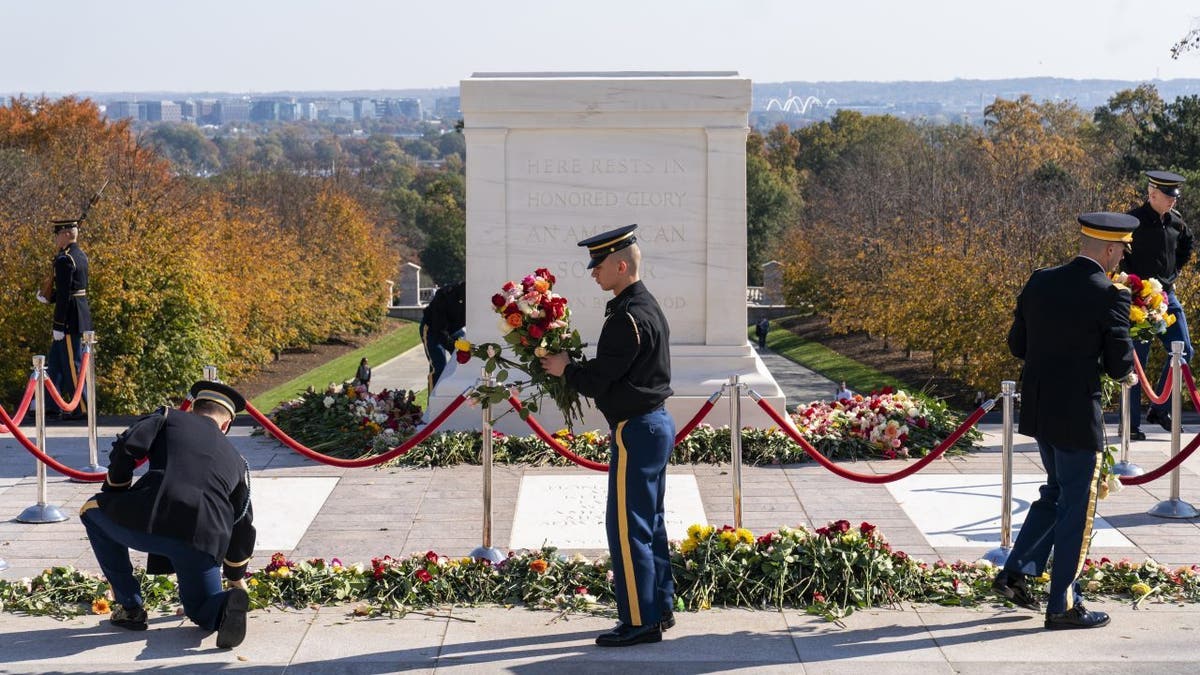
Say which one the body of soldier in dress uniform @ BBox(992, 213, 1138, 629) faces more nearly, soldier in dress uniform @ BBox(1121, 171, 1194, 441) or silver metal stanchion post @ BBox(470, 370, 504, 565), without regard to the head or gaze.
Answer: the soldier in dress uniform

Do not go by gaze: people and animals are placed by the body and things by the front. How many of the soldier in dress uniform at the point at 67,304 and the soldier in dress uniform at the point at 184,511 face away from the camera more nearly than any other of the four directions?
1

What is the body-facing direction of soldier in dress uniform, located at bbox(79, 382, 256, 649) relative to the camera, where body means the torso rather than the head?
away from the camera

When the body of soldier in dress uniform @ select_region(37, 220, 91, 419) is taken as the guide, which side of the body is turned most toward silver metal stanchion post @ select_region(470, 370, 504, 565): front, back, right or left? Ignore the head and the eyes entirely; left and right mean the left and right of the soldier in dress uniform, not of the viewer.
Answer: left

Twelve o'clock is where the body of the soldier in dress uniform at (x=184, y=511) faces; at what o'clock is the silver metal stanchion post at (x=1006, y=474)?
The silver metal stanchion post is roughly at 3 o'clock from the soldier in dress uniform.

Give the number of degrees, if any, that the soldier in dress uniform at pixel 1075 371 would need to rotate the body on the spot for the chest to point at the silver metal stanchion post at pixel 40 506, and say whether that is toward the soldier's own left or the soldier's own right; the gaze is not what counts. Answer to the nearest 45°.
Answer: approximately 135° to the soldier's own left

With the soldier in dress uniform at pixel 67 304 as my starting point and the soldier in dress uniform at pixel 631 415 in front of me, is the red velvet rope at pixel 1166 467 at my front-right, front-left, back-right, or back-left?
front-left

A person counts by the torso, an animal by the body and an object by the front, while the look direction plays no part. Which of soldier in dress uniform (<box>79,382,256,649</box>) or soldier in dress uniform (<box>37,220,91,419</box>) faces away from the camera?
soldier in dress uniform (<box>79,382,256,649</box>)

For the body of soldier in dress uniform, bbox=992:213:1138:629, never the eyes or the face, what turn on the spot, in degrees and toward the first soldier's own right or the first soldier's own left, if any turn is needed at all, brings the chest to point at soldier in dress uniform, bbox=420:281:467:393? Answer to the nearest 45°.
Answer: approximately 90° to the first soldier's own left

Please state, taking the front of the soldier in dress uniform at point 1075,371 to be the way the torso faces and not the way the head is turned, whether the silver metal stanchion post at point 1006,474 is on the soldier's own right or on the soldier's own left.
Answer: on the soldier's own left

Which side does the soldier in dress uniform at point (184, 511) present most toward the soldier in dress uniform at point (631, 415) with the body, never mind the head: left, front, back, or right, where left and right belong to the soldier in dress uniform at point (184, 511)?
right

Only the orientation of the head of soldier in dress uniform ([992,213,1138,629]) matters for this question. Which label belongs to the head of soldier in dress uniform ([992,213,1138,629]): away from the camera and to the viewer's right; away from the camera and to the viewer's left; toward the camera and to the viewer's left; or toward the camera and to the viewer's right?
away from the camera and to the viewer's right

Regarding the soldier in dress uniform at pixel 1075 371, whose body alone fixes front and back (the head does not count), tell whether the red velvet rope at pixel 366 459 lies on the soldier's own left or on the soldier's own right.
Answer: on the soldier's own left

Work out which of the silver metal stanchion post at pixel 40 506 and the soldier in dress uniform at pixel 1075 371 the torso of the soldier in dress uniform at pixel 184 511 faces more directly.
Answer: the silver metal stanchion post
